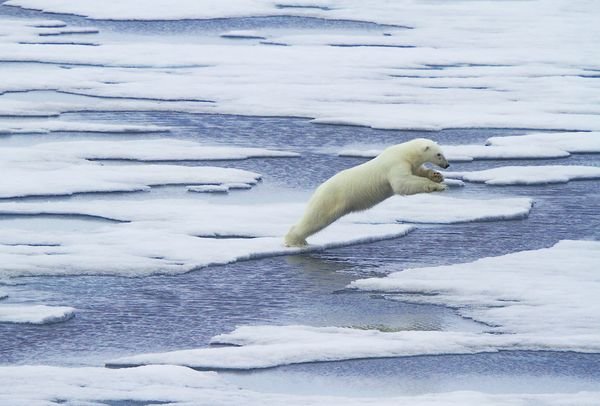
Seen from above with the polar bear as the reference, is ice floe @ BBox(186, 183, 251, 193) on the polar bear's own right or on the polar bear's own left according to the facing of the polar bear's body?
on the polar bear's own left

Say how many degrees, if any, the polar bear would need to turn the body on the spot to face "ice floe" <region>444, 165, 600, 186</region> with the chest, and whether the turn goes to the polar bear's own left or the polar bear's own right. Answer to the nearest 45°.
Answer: approximately 45° to the polar bear's own left

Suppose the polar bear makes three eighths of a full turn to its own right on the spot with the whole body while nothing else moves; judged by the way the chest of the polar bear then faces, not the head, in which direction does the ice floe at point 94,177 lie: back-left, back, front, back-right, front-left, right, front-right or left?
right

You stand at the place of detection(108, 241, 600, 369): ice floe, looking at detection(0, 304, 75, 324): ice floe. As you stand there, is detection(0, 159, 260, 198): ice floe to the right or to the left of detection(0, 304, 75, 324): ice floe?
right

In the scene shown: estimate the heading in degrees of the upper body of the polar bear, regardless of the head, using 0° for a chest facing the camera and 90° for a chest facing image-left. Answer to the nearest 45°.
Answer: approximately 270°

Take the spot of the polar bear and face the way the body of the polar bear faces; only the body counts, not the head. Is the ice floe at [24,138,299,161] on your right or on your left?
on your left
